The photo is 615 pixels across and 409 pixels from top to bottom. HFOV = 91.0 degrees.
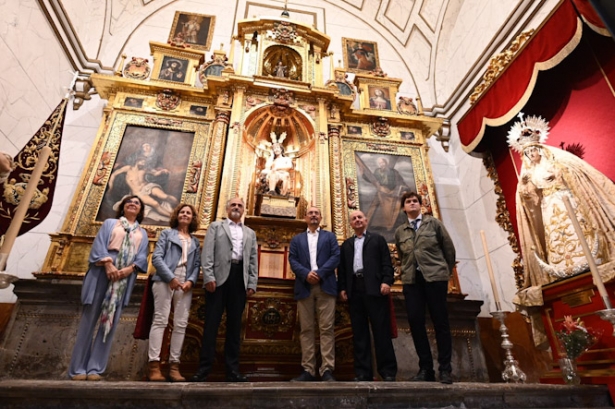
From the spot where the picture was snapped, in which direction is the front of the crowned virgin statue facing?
facing the viewer and to the left of the viewer

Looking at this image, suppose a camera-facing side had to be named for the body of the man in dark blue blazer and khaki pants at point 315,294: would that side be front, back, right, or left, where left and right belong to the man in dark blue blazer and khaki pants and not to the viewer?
front

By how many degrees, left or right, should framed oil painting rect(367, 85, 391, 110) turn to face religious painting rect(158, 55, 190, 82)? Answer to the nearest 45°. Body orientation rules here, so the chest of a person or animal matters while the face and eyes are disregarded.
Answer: approximately 45° to its right

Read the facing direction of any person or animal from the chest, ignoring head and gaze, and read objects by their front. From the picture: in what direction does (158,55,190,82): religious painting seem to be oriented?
toward the camera

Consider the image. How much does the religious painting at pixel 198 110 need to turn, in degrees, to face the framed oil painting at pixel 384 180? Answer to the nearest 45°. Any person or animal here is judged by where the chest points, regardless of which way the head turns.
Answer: approximately 90° to its left

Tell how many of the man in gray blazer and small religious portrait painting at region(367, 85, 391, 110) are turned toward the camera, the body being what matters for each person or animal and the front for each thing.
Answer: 2
